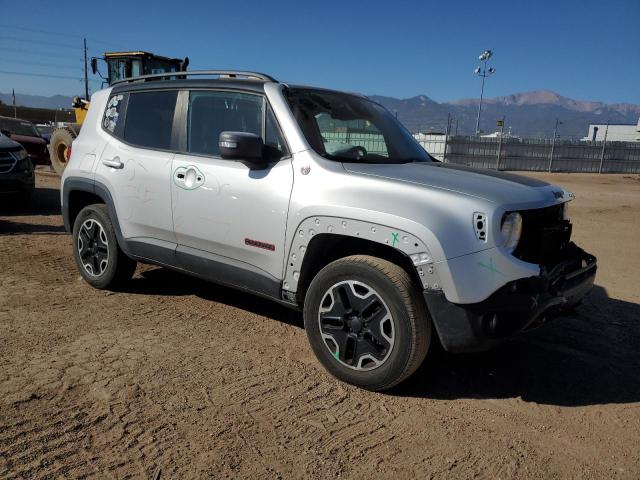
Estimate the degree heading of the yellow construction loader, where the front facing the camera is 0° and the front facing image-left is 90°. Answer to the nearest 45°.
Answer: approximately 45°

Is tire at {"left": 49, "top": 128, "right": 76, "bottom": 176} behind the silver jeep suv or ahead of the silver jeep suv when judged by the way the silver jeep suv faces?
behind

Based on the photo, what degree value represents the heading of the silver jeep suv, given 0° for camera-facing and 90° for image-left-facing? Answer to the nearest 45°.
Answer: approximately 315°

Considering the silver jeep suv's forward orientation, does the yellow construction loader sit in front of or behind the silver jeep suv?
behind

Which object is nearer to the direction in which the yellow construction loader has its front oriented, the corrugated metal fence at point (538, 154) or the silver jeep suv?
the silver jeep suv
